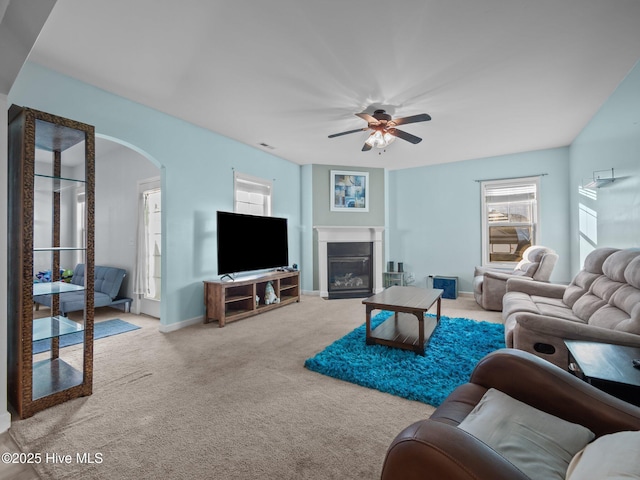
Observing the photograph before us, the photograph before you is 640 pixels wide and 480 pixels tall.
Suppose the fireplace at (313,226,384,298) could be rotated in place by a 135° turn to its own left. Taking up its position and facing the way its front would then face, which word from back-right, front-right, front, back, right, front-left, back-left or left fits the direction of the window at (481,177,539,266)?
front-right

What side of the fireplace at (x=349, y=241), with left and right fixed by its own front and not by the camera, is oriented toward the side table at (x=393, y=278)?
left

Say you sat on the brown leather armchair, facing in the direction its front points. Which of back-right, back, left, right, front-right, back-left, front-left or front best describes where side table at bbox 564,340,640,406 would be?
right

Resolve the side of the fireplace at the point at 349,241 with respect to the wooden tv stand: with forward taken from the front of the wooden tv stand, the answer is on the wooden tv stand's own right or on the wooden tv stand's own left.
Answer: on the wooden tv stand's own left

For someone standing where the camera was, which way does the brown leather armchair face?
facing away from the viewer and to the left of the viewer

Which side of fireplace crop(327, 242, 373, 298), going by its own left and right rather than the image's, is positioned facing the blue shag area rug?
front

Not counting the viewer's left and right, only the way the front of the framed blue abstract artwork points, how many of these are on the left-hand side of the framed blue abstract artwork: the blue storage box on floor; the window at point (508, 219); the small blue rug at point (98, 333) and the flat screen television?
2

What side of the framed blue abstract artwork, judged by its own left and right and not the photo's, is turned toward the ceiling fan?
front

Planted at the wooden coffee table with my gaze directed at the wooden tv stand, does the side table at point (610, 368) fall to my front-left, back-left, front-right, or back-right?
back-left

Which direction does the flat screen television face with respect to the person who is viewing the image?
facing the viewer and to the right of the viewer

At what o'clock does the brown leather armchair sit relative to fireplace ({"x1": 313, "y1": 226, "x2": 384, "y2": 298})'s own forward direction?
The brown leather armchair is roughly at 12 o'clock from the fireplace.

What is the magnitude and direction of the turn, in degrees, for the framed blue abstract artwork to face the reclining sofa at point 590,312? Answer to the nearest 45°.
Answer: approximately 45° to its left

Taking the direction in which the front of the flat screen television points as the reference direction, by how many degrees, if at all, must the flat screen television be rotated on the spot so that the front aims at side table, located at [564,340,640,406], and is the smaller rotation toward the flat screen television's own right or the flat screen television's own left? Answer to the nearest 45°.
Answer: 0° — it already faces it
